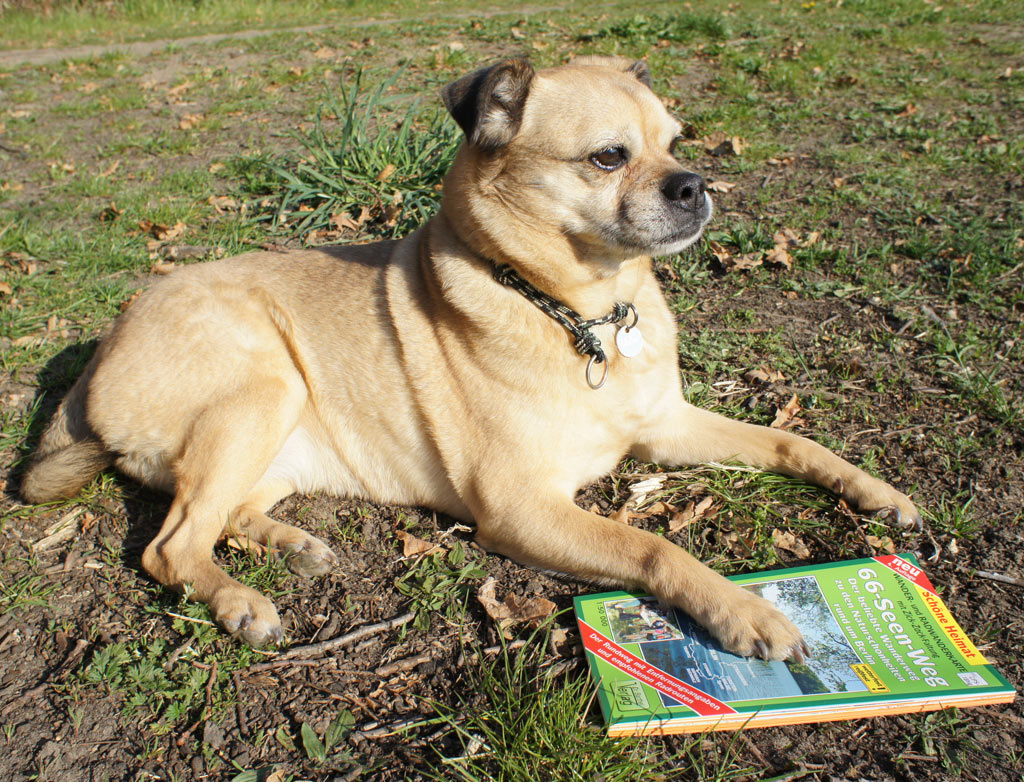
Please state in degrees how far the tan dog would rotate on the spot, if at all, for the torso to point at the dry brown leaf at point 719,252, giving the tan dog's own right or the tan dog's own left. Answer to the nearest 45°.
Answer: approximately 90° to the tan dog's own left

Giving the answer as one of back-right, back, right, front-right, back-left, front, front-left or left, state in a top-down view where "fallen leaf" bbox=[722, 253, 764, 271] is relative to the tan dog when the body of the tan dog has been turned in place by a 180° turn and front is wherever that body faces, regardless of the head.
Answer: right

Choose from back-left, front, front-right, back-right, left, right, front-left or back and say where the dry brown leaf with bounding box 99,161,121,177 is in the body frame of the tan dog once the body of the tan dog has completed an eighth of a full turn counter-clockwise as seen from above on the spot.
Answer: back-left

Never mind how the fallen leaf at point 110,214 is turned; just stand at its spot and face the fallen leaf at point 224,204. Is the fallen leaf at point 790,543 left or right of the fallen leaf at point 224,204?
right

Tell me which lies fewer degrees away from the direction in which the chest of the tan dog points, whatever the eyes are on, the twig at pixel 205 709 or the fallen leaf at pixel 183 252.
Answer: the twig

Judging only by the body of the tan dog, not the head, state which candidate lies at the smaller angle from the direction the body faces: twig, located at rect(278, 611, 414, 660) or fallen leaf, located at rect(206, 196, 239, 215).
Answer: the twig

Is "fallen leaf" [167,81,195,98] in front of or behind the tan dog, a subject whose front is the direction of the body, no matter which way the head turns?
behind

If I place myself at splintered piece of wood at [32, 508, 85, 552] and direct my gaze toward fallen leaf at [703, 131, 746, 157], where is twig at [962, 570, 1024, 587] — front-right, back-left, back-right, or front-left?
front-right

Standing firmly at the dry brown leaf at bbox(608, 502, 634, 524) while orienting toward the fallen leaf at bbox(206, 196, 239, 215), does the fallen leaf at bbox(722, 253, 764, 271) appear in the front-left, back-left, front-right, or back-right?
front-right

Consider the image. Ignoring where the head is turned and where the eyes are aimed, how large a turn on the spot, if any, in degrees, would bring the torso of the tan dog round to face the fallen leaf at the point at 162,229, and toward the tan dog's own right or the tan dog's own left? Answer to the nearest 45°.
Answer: approximately 180°

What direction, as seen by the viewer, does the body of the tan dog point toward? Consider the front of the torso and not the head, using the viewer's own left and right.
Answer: facing the viewer and to the right of the viewer

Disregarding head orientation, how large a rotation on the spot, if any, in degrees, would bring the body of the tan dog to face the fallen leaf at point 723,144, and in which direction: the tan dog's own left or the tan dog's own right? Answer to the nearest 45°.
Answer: approximately 90° to the tan dog's own left

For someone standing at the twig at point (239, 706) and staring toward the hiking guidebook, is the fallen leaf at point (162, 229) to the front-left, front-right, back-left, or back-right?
back-left

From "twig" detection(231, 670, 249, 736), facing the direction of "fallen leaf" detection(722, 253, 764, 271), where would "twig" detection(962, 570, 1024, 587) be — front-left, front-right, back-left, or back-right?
front-right
